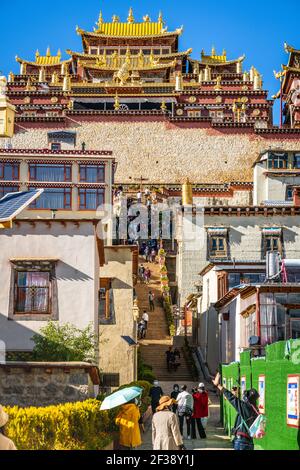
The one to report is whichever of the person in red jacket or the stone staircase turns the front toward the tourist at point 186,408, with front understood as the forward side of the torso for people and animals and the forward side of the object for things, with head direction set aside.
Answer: the stone staircase

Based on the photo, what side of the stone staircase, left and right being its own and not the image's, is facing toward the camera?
front

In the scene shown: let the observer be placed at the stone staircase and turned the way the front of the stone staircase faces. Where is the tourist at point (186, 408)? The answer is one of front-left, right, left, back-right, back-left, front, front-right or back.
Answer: front

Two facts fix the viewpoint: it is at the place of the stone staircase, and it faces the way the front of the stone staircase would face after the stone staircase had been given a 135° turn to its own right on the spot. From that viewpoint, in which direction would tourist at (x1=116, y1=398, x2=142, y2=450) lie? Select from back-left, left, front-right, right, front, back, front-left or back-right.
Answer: back-left

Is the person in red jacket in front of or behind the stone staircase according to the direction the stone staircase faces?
in front
